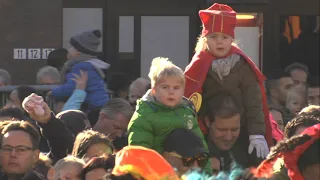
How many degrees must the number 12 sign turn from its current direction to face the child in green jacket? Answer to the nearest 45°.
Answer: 0° — it already faces them

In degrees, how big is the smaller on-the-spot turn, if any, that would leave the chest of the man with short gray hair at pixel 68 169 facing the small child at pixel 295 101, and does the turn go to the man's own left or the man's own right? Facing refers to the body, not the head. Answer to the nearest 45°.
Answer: approximately 90° to the man's own left

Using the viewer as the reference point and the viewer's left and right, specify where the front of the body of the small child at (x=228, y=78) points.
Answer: facing the viewer

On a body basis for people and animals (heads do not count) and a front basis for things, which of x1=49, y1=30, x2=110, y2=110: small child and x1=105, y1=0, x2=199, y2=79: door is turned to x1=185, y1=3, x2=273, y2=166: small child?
the door

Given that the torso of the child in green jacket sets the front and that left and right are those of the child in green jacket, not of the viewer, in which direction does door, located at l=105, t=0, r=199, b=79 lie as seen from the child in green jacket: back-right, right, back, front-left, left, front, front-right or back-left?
back-left

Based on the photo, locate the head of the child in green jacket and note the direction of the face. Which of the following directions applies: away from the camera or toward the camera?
toward the camera

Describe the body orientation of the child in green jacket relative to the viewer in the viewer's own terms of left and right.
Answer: facing the viewer and to the right of the viewer

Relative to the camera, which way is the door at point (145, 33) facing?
toward the camera

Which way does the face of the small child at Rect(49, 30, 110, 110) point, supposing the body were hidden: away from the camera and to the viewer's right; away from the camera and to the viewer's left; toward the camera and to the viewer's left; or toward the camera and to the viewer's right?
away from the camera and to the viewer's left

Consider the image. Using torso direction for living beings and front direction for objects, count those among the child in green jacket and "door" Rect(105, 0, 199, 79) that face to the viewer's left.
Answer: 0

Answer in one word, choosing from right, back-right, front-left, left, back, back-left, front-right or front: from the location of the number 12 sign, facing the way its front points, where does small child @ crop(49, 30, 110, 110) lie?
front

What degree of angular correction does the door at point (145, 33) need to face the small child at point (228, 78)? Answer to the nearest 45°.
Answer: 0° — it already faces them

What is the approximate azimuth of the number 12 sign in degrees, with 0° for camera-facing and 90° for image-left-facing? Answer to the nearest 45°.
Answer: approximately 0°
